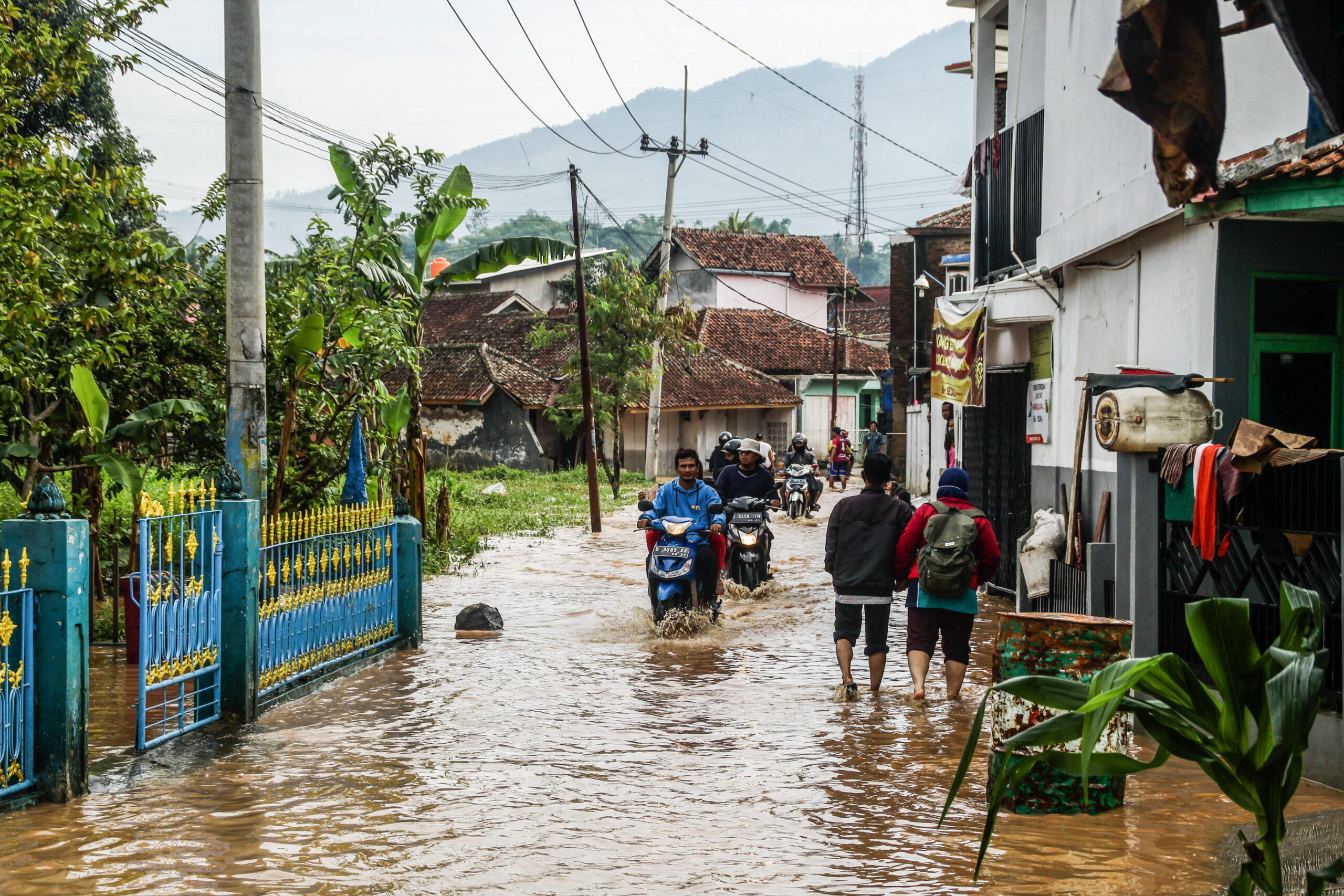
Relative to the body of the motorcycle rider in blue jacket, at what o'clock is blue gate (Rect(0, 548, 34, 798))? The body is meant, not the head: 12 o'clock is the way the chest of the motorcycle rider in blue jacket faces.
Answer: The blue gate is roughly at 1 o'clock from the motorcycle rider in blue jacket.

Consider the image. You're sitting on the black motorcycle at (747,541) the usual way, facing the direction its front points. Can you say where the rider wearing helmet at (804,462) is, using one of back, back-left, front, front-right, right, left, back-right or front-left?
back

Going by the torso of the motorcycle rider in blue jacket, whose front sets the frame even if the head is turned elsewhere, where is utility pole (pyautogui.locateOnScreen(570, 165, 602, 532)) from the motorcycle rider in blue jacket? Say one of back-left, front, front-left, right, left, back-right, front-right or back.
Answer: back

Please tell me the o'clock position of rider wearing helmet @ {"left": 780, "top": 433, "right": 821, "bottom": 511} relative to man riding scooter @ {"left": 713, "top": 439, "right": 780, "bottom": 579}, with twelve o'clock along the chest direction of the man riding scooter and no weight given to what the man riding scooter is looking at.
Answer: The rider wearing helmet is roughly at 6 o'clock from the man riding scooter.

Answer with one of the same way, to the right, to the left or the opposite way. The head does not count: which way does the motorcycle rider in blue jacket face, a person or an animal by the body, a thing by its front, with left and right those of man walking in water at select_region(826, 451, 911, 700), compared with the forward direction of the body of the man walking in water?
the opposite way

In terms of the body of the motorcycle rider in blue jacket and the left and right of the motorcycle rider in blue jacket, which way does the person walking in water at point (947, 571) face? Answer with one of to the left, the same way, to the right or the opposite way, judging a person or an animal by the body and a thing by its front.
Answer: the opposite way

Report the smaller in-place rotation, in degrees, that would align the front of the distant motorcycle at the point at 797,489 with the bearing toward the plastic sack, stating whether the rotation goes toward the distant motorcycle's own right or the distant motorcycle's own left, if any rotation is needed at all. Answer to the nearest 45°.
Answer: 0° — it already faces it

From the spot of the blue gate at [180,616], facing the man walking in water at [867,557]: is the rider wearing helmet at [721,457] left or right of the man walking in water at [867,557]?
left

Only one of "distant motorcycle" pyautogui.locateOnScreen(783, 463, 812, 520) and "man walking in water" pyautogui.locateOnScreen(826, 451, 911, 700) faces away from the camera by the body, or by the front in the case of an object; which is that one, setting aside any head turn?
the man walking in water

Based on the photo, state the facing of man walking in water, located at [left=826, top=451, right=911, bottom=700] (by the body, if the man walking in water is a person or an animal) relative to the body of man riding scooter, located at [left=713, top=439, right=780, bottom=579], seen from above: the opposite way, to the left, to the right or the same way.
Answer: the opposite way

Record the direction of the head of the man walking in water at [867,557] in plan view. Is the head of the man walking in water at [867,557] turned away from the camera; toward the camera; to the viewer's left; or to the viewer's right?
away from the camera

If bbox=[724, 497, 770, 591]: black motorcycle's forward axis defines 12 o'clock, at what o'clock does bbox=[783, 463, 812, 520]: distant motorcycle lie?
bbox=[783, 463, 812, 520]: distant motorcycle is roughly at 6 o'clock from bbox=[724, 497, 770, 591]: black motorcycle.
